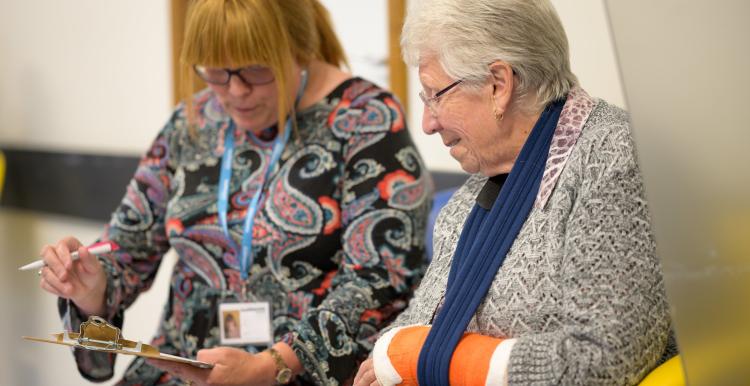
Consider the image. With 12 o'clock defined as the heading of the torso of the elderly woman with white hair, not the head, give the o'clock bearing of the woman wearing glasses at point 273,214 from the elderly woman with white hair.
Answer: The woman wearing glasses is roughly at 3 o'clock from the elderly woman with white hair.

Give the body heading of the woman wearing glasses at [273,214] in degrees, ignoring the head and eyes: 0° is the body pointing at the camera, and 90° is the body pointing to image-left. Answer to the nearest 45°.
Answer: approximately 45°

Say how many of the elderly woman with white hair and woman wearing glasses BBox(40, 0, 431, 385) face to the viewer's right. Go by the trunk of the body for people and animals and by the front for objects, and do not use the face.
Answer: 0

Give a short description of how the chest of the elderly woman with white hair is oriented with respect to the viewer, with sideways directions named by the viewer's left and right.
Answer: facing the viewer and to the left of the viewer

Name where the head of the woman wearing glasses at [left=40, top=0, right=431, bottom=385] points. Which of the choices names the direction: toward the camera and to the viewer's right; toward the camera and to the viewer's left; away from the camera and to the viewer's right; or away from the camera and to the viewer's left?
toward the camera and to the viewer's left

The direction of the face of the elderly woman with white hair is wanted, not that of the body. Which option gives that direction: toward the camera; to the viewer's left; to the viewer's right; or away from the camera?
to the viewer's left

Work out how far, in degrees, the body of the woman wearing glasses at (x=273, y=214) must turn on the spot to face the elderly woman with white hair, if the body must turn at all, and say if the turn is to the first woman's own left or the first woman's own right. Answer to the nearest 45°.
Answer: approximately 90° to the first woman's own left
